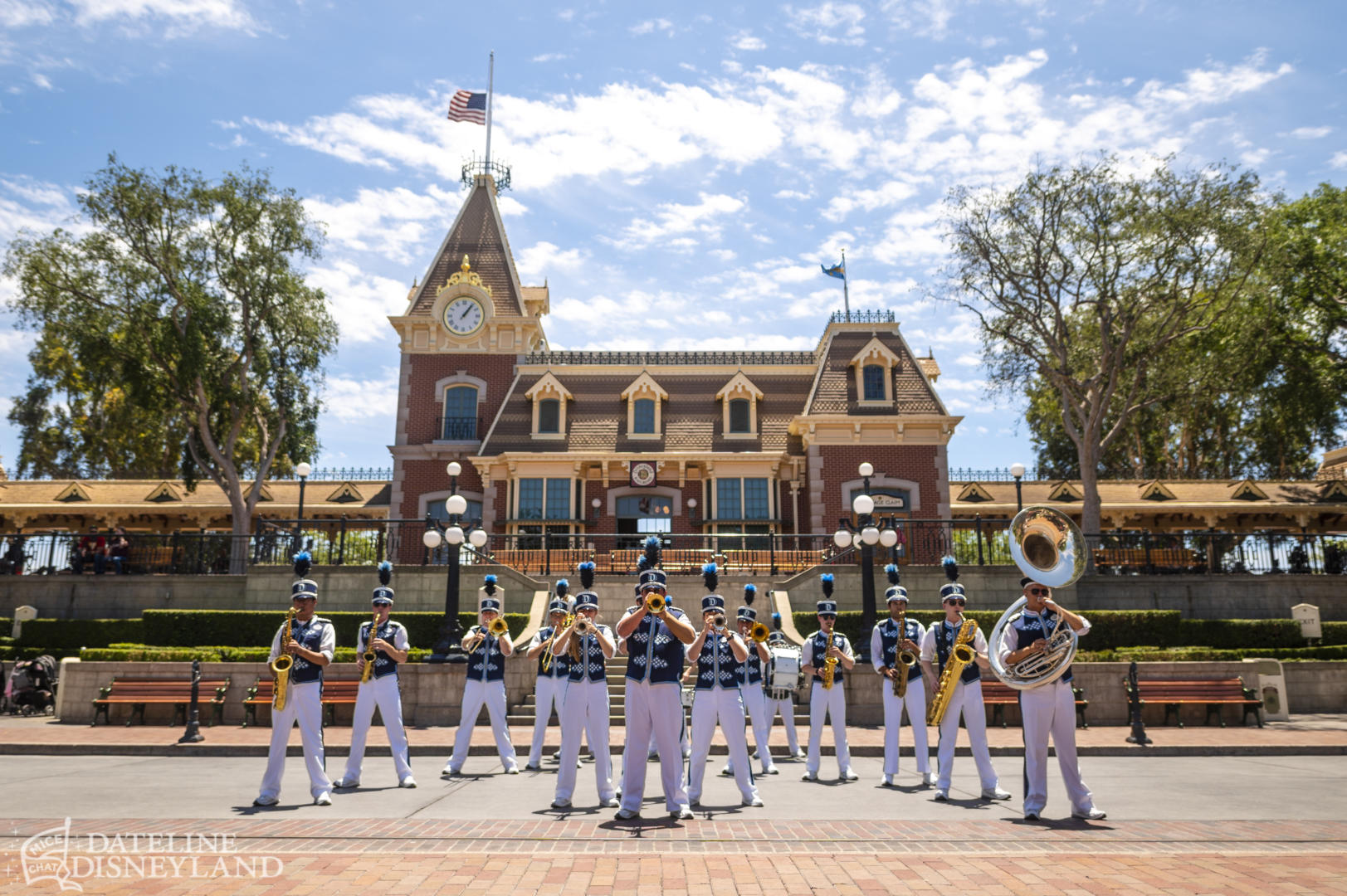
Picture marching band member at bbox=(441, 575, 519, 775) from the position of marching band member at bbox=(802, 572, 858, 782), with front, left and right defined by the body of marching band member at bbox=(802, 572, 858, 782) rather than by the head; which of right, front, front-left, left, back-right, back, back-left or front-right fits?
right

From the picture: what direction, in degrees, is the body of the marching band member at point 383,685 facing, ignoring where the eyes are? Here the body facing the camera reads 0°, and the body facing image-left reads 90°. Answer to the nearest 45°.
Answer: approximately 0°

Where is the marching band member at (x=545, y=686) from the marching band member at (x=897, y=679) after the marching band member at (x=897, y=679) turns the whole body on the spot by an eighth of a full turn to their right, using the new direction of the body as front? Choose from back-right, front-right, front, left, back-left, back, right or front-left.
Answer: front-right

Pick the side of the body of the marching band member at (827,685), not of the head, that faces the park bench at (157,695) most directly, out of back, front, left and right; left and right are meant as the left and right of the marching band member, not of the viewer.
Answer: right

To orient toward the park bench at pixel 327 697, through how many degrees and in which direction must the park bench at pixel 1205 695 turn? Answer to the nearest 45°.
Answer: approximately 45° to its right

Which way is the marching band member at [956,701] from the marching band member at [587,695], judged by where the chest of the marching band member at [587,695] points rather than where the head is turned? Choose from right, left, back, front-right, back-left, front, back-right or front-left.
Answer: left

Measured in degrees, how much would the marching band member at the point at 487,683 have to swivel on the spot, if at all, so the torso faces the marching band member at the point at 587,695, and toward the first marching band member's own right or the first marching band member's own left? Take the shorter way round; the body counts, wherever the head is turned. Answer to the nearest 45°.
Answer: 0° — they already face them
